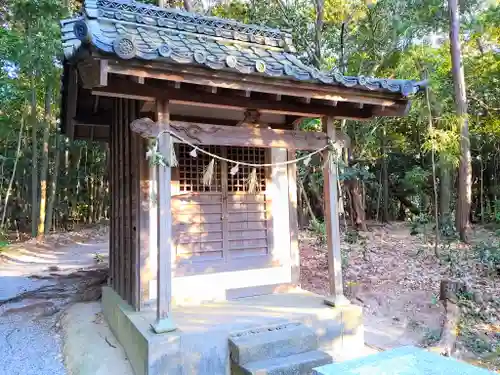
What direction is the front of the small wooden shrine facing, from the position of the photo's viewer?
facing the viewer and to the right of the viewer

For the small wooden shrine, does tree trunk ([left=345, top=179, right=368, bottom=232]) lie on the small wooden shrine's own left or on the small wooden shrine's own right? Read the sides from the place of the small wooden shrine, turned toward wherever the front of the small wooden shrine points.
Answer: on the small wooden shrine's own left
